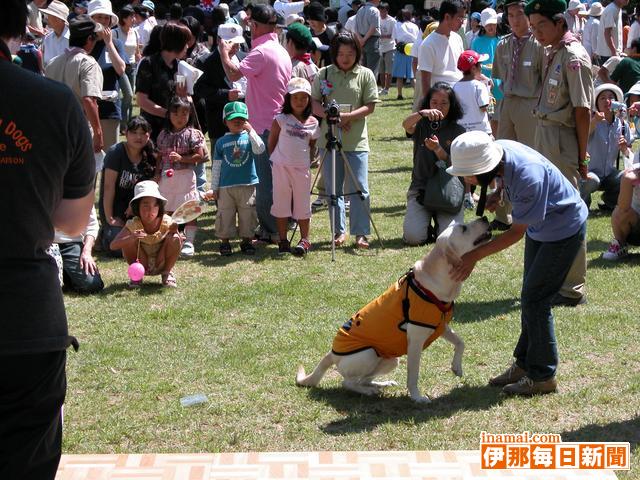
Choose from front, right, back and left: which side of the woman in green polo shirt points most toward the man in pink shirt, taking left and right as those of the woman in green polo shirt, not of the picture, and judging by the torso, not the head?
right

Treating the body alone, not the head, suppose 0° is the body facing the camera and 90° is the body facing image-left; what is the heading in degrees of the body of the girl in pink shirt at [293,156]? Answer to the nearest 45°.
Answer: approximately 0°

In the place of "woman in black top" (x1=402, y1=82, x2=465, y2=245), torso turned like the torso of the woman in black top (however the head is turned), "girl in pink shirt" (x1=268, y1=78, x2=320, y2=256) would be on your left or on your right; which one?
on your right

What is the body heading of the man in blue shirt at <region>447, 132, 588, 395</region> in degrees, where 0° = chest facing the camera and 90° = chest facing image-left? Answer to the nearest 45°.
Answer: approximately 90°

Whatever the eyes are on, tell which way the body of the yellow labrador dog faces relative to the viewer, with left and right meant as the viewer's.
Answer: facing to the right of the viewer

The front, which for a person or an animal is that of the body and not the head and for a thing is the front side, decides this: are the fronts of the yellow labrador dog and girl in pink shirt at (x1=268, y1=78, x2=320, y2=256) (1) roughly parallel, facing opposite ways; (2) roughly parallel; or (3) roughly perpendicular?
roughly perpendicular

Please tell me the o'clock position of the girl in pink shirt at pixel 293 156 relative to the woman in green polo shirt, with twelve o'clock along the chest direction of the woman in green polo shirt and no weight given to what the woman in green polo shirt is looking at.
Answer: The girl in pink shirt is roughly at 2 o'clock from the woman in green polo shirt.

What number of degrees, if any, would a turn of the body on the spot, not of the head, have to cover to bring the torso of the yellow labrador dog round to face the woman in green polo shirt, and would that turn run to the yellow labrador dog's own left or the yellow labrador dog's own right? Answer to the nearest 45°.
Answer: approximately 90° to the yellow labrador dog's own left

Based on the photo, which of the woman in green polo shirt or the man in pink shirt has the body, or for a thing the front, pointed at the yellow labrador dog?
the woman in green polo shirt

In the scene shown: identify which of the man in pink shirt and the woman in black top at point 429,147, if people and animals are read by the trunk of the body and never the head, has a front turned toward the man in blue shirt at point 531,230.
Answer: the woman in black top

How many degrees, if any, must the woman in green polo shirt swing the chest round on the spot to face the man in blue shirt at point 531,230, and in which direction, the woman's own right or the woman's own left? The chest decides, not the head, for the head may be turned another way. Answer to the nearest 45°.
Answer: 0° — they already face them

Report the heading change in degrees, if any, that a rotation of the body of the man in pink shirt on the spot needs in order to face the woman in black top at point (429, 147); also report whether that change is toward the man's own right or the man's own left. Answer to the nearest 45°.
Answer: approximately 135° to the man's own right

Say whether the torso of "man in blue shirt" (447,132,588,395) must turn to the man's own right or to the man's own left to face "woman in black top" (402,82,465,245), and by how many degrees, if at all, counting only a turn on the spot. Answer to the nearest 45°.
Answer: approximately 90° to the man's own right

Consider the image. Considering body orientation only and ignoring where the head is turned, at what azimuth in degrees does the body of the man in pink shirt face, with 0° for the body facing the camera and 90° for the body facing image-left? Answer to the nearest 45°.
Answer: approximately 135°
